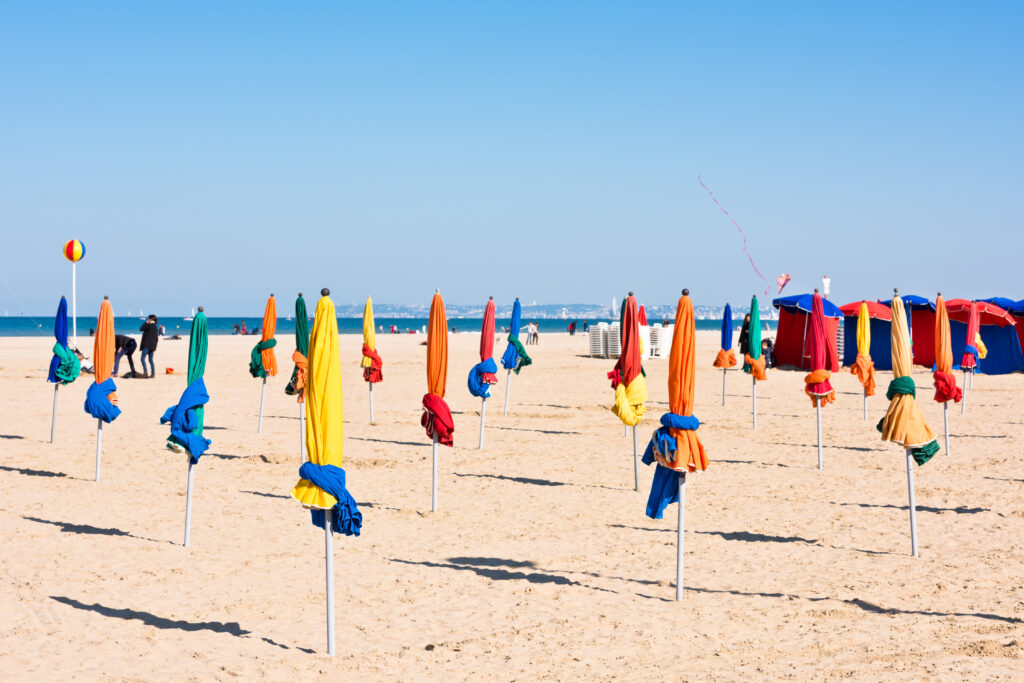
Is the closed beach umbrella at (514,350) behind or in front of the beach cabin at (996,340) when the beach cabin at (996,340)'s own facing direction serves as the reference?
in front

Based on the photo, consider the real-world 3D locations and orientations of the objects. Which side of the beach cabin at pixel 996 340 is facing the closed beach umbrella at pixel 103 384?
front

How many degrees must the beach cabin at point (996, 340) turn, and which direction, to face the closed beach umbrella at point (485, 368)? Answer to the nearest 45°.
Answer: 0° — it already faces it

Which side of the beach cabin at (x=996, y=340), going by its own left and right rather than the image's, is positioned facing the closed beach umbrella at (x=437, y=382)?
front

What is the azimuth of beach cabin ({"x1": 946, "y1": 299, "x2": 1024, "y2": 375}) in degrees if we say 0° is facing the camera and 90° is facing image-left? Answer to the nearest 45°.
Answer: approximately 0°

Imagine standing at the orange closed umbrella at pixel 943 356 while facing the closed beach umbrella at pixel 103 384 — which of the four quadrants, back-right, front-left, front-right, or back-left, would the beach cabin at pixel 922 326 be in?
back-right

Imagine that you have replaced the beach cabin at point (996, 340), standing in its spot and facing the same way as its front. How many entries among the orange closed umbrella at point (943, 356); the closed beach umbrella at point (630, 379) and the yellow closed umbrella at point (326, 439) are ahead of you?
3

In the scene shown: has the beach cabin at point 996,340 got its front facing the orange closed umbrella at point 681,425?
yes

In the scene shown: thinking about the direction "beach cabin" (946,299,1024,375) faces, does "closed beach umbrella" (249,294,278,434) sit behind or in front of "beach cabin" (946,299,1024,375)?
in front

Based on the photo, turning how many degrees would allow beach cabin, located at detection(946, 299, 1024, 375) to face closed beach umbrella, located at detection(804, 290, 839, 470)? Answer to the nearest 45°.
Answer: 0° — it already faces it

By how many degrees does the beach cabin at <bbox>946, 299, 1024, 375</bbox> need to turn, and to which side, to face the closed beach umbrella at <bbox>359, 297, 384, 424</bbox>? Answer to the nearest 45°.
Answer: approximately 45° to its right

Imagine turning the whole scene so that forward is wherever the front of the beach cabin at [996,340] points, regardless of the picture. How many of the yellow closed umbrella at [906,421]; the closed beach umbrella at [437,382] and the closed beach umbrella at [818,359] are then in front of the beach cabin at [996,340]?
3

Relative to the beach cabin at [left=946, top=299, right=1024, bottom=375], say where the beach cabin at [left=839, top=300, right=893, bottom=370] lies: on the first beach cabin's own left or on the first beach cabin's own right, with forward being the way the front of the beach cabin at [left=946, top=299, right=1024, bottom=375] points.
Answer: on the first beach cabin's own right

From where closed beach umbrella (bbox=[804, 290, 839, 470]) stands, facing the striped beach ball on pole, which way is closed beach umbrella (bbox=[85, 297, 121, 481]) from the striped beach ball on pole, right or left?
left
